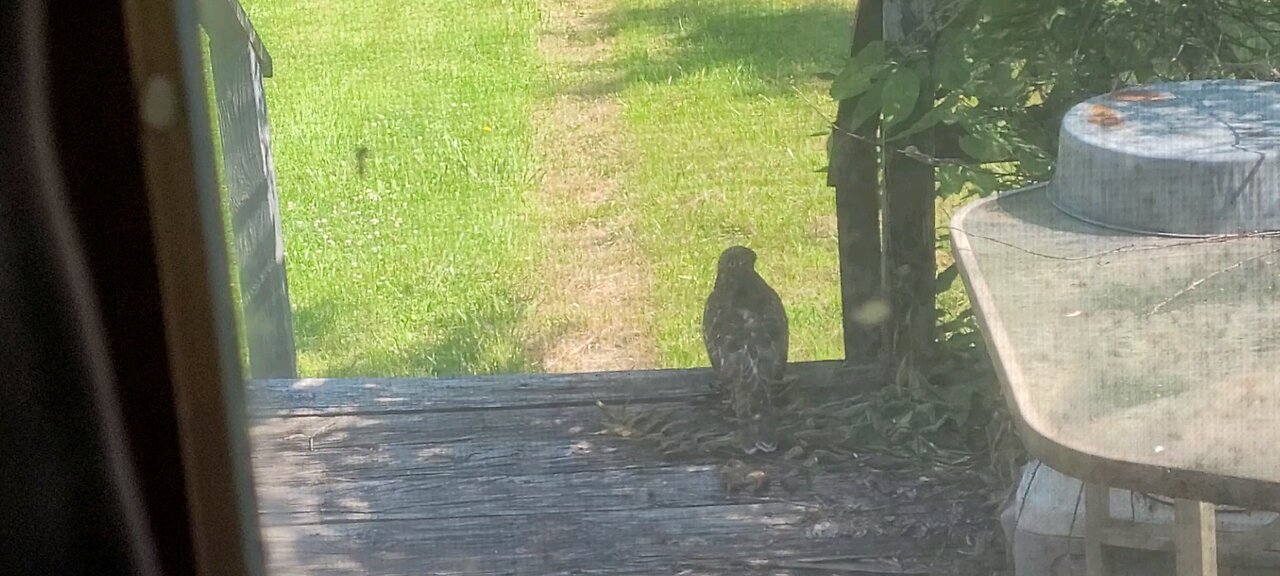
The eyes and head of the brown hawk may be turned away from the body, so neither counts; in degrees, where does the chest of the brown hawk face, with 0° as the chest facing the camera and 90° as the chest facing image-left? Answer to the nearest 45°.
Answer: approximately 180°
